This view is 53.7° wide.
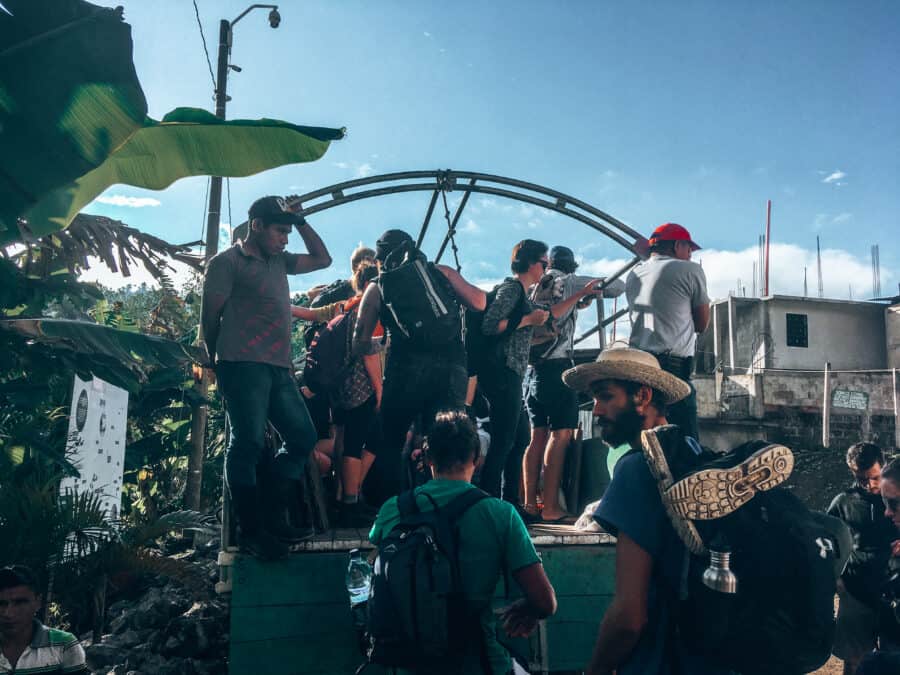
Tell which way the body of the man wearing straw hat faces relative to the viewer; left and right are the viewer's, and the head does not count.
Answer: facing to the left of the viewer

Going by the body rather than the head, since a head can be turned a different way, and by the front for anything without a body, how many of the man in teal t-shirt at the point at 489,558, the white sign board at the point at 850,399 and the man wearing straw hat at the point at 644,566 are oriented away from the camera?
1

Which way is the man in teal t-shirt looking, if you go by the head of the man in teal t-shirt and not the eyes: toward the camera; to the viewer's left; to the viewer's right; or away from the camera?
away from the camera

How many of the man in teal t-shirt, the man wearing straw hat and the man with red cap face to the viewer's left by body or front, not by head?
1

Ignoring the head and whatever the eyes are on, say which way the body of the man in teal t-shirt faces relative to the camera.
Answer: away from the camera

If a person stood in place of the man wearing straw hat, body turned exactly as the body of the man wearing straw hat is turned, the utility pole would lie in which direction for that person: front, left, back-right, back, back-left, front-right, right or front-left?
front-right

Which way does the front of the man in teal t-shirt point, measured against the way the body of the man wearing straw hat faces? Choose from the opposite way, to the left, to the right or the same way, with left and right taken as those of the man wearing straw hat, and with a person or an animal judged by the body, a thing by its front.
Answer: to the right

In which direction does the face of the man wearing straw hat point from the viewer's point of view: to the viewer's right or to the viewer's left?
to the viewer's left

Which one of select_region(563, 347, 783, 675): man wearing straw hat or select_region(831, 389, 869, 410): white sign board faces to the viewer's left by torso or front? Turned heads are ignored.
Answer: the man wearing straw hat
